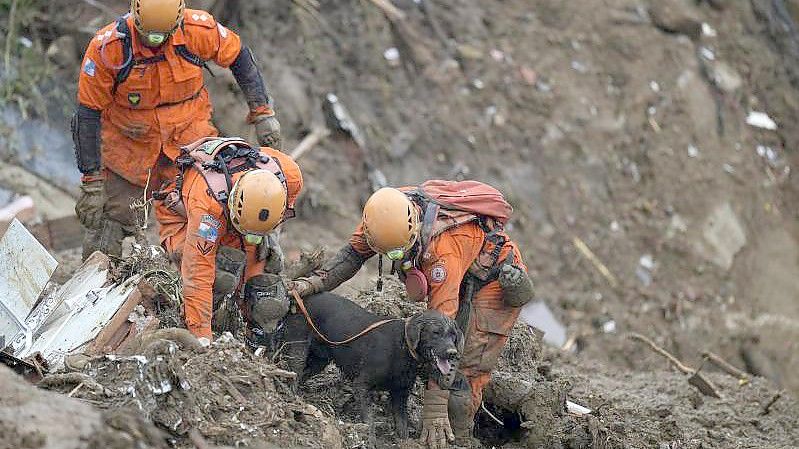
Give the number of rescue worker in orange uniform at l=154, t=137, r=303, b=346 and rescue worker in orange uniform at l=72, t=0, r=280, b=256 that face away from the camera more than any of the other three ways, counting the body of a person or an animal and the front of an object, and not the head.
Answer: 0

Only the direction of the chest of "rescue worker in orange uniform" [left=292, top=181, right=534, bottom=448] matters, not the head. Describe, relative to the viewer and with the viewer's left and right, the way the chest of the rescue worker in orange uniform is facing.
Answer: facing the viewer and to the left of the viewer

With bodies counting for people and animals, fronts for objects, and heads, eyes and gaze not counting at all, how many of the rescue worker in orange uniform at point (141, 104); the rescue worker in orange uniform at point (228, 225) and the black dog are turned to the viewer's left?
0

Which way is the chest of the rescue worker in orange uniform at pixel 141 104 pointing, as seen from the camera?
toward the camera

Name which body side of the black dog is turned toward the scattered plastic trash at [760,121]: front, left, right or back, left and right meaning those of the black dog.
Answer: left

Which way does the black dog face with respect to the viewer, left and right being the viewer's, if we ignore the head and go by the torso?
facing the viewer and to the right of the viewer

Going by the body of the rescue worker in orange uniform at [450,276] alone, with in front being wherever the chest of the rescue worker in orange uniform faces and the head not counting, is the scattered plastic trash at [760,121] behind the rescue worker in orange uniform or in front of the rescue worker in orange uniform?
behind

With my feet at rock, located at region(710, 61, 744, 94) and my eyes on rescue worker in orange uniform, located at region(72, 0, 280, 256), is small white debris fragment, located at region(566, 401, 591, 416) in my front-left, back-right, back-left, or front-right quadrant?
front-left

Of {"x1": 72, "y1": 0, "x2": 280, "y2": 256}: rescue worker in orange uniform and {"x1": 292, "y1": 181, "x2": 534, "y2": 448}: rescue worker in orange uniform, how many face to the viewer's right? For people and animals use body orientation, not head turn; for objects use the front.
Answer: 0

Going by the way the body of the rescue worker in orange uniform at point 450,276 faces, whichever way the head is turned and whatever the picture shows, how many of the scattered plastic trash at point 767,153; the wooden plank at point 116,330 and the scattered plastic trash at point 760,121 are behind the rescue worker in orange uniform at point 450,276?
2

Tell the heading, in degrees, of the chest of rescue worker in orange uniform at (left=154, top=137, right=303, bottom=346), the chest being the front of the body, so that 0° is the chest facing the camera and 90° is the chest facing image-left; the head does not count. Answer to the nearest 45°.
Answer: approximately 315°
